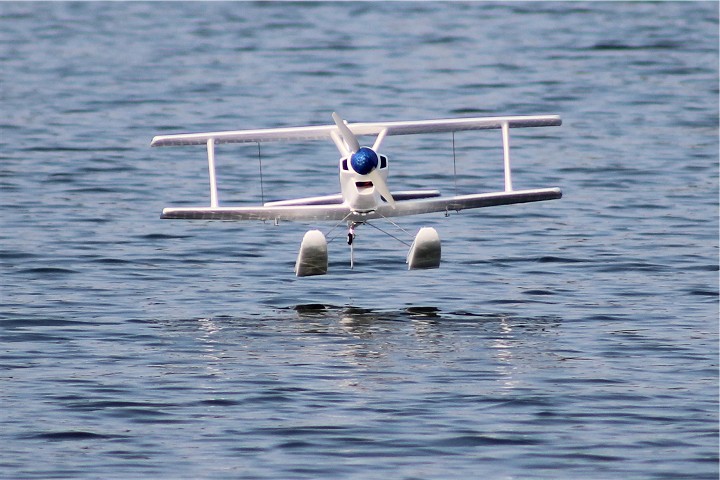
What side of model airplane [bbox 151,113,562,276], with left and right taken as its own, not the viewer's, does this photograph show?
front
